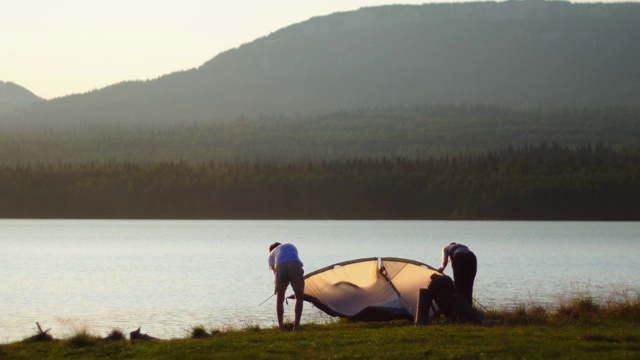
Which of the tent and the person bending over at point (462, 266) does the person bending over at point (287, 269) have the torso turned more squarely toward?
the tent
